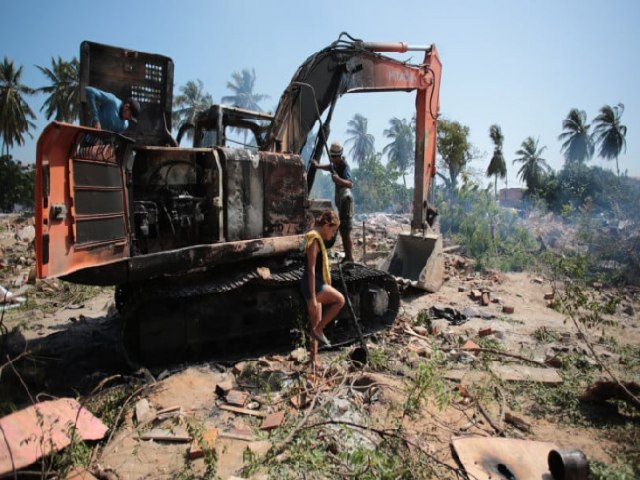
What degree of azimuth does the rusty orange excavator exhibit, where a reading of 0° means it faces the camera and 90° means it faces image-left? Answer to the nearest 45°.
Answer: approximately 225°

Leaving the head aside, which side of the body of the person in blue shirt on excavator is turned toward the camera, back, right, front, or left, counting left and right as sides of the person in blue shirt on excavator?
right

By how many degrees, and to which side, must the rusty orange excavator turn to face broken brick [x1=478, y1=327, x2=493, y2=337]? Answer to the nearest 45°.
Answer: approximately 45° to its right
